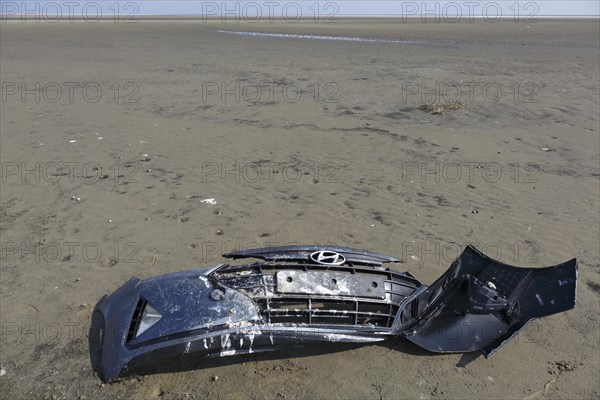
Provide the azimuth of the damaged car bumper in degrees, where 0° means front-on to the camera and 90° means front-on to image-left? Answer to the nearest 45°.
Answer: approximately 0°
